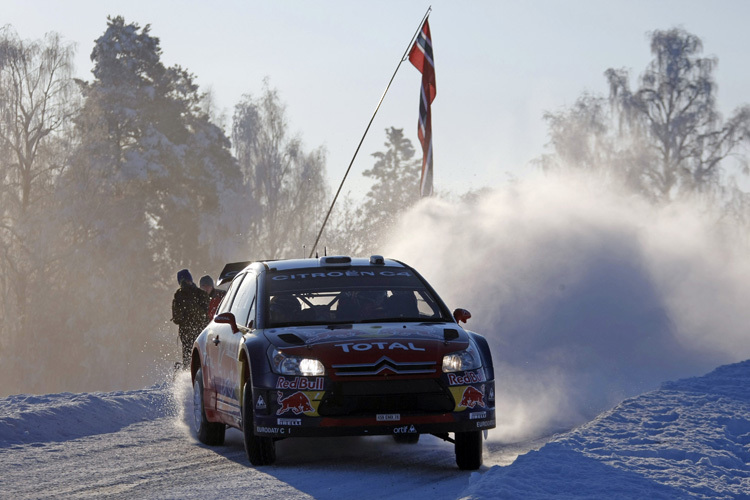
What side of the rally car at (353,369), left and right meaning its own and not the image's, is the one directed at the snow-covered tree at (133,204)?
back

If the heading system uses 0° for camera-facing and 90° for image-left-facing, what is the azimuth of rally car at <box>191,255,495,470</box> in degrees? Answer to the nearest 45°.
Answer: approximately 0°

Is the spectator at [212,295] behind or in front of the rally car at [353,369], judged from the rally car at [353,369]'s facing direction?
behind

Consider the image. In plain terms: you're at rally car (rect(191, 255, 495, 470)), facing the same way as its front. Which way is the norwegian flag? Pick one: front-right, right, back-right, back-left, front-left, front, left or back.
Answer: back

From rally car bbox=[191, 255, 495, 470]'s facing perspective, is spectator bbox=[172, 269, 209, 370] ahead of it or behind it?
behind
